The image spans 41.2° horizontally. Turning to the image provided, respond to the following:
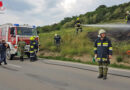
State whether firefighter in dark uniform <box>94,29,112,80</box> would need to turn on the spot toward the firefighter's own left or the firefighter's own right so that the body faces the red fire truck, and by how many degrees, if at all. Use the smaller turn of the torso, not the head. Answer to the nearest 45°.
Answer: approximately 135° to the firefighter's own right
